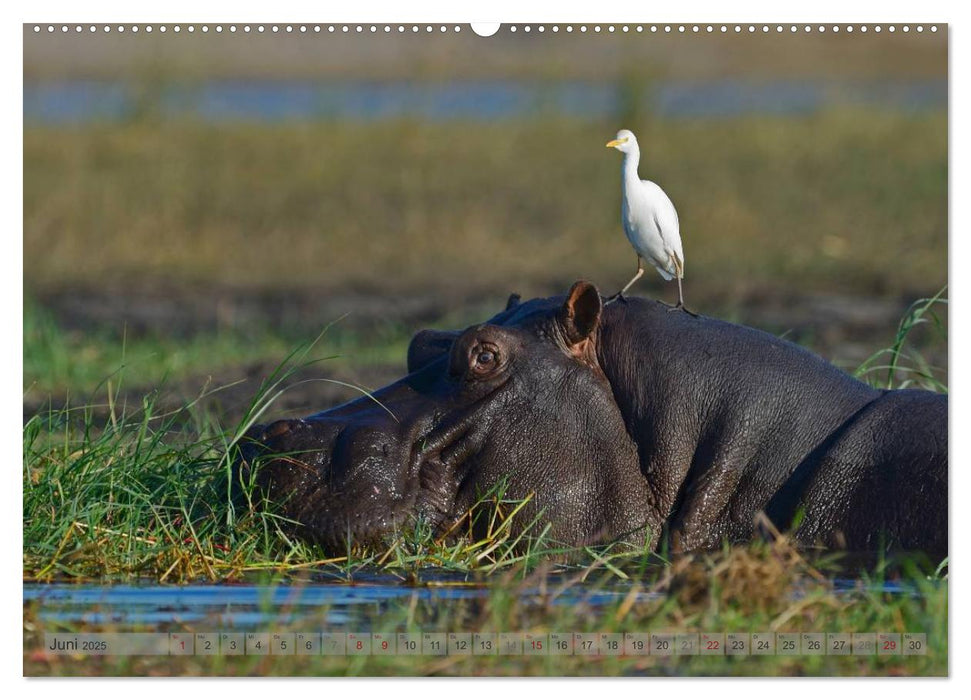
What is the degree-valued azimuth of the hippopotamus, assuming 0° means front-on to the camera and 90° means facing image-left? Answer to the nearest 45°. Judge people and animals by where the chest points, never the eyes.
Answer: approximately 90°
